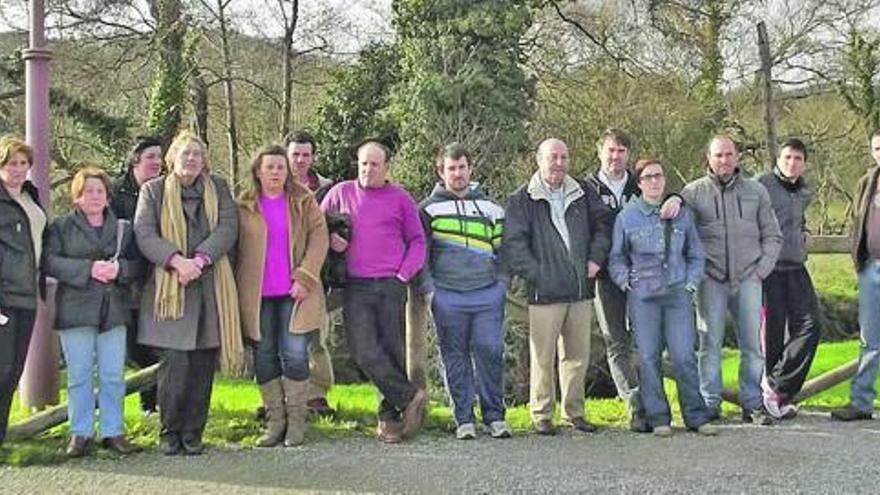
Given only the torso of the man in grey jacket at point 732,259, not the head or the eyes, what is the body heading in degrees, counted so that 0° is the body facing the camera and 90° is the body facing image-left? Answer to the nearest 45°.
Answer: approximately 0°

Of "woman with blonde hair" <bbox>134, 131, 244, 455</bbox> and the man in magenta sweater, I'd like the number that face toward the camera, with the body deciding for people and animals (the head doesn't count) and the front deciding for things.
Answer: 2

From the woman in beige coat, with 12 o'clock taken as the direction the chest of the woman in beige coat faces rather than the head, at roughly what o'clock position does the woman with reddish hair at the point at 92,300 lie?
The woman with reddish hair is roughly at 3 o'clock from the woman in beige coat.

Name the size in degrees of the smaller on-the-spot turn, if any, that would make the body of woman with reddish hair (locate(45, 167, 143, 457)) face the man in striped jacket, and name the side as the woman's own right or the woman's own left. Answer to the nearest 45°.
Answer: approximately 90° to the woman's own left

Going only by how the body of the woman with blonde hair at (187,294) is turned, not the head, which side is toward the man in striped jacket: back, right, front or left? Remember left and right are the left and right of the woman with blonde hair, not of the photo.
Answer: left

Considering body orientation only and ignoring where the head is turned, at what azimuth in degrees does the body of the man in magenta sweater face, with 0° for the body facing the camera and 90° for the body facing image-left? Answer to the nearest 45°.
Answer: approximately 0°
